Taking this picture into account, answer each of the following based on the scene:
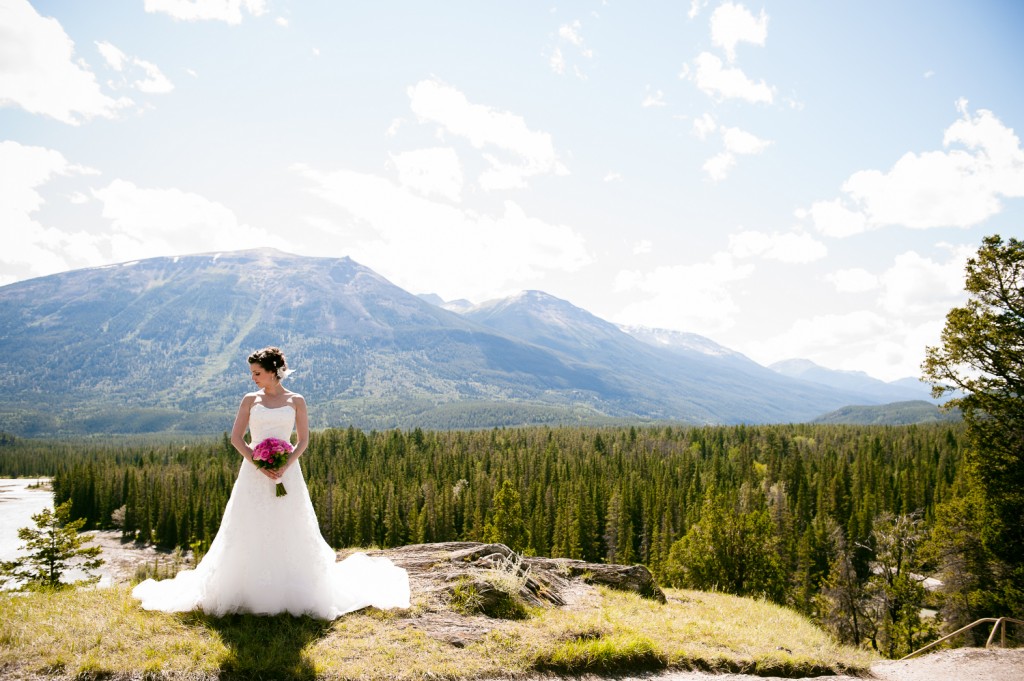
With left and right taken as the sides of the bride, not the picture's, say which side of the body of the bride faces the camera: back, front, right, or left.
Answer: front

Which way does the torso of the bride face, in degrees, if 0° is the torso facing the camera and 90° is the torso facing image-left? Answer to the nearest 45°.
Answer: approximately 0°
